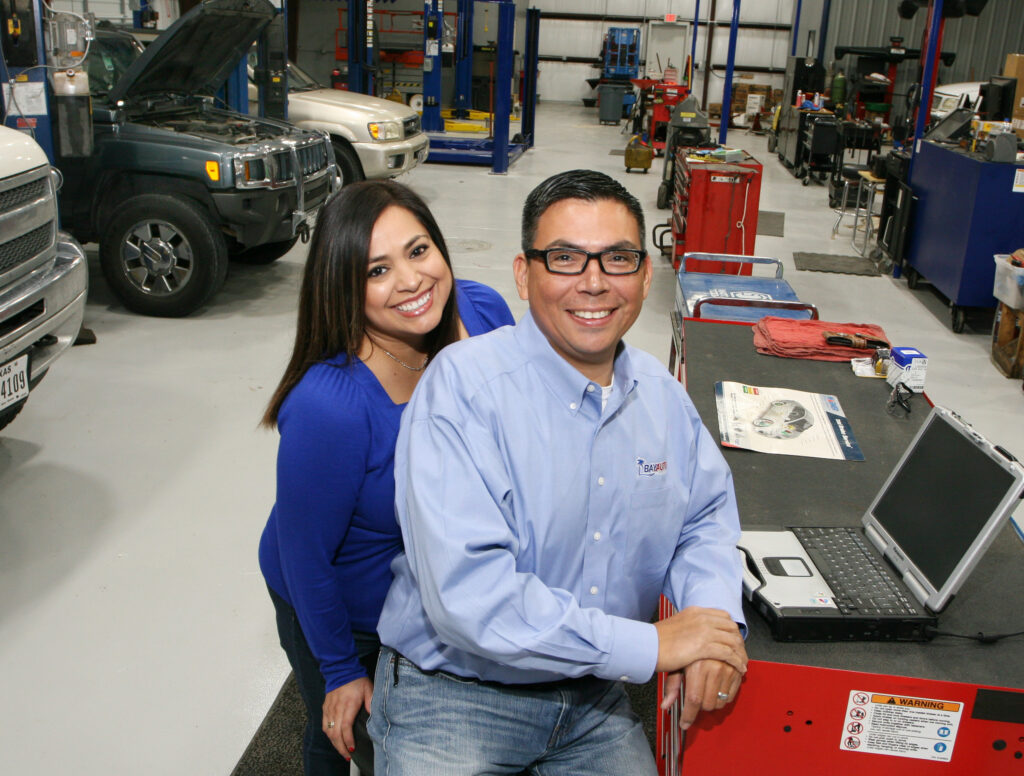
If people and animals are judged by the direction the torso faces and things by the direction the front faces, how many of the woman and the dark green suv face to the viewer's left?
0

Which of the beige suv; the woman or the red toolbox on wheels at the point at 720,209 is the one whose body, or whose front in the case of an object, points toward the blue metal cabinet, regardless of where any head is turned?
the beige suv

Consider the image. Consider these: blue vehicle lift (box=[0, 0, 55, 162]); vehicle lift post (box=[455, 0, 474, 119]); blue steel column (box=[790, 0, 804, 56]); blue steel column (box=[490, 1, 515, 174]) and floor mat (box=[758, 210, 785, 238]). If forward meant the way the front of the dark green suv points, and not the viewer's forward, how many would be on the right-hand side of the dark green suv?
1

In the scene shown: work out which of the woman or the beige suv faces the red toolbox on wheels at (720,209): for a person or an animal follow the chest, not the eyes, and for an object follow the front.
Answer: the beige suv

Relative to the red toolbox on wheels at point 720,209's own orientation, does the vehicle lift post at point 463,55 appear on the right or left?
on its right

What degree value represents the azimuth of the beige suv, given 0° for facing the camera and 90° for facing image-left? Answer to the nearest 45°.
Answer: approximately 315°

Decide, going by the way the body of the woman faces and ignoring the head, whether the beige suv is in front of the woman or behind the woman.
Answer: behind
